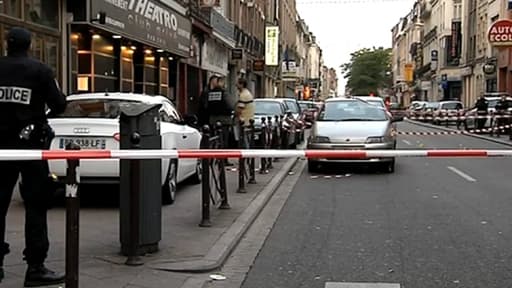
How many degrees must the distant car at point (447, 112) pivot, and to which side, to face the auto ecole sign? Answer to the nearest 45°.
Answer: approximately 45° to its left

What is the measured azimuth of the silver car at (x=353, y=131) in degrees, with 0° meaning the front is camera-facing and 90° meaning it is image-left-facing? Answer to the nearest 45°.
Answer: approximately 0°

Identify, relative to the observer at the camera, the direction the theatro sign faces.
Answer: facing the viewer and to the right of the viewer

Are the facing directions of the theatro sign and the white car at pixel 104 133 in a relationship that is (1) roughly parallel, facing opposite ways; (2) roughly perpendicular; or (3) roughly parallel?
roughly perpendicular

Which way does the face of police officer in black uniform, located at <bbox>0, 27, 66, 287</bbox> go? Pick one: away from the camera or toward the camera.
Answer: away from the camera
